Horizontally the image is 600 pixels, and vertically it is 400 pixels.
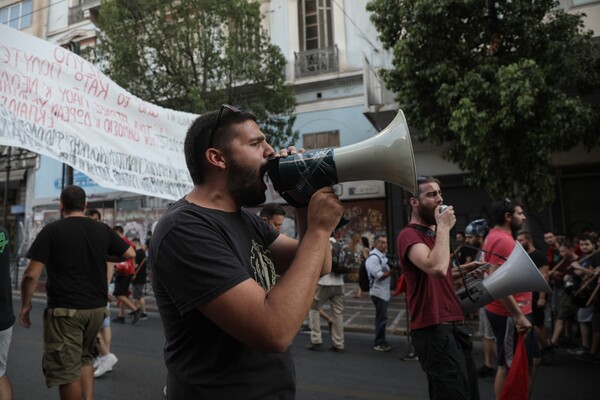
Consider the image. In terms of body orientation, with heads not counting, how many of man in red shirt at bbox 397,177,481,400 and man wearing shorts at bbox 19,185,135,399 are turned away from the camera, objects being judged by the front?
1

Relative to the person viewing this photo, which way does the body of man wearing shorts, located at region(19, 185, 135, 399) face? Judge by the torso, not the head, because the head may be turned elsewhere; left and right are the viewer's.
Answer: facing away from the viewer

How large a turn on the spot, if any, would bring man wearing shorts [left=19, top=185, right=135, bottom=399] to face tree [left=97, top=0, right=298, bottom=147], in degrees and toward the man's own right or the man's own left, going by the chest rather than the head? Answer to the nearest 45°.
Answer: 0° — they already face it

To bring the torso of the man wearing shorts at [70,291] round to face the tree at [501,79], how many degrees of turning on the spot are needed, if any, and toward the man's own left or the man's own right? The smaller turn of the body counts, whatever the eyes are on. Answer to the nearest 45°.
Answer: approximately 90° to the man's own right

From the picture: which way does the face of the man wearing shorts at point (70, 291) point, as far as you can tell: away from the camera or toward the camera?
away from the camera
